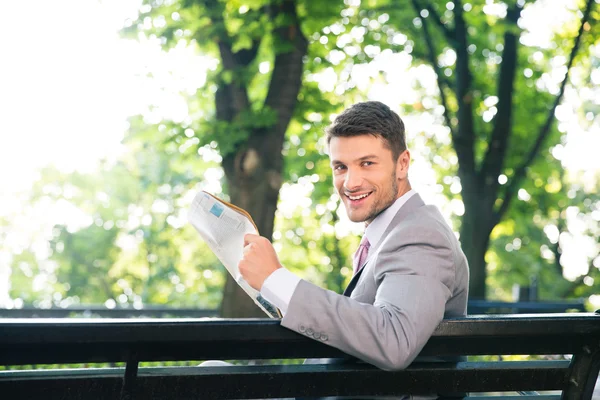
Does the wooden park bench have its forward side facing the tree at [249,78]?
yes

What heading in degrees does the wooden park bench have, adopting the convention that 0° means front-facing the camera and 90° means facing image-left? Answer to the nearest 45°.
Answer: approximately 180°

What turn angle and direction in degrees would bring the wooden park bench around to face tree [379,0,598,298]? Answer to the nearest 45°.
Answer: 0° — it already faces it
